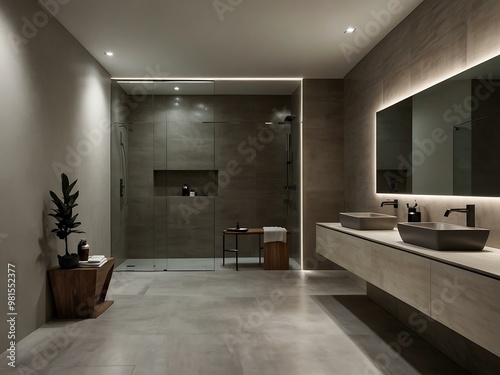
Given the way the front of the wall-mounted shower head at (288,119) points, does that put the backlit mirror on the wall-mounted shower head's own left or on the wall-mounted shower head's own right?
on the wall-mounted shower head's own left

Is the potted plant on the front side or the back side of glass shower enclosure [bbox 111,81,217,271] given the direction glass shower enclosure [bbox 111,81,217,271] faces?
on the front side

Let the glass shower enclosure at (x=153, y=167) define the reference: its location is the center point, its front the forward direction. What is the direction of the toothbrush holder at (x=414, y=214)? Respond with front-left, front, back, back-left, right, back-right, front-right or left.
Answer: front-left

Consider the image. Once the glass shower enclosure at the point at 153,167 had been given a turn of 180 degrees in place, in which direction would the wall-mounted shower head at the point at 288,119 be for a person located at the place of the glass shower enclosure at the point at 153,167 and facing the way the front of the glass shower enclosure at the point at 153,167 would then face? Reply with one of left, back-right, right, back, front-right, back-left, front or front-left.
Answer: right
